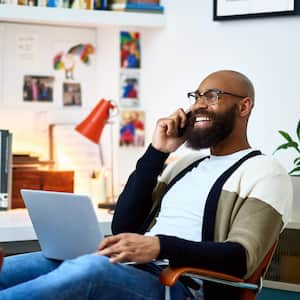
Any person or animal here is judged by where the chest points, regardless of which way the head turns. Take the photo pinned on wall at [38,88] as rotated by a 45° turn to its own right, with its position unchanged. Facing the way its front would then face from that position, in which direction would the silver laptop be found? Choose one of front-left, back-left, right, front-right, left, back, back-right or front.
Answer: front-left

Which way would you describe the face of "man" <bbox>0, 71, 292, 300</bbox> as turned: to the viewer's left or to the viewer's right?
to the viewer's left

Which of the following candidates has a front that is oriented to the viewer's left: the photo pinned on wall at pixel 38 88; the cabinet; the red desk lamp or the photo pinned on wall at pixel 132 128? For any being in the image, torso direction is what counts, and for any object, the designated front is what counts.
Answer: the red desk lamp

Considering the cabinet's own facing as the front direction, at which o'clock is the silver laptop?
The silver laptop is roughly at 12 o'clock from the cabinet.

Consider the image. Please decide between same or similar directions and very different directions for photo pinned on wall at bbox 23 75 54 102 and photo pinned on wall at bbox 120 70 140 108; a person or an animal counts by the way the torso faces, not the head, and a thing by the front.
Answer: same or similar directions

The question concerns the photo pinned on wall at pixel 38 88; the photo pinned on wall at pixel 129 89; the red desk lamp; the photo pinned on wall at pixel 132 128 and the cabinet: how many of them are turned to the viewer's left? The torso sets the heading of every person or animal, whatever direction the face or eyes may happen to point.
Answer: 1

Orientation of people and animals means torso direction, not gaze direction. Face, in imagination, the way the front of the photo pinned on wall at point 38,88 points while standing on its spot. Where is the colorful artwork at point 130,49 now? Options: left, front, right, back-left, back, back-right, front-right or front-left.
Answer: left

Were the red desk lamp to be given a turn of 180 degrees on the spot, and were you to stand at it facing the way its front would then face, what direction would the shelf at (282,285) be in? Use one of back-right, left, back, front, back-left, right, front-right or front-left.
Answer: front-right

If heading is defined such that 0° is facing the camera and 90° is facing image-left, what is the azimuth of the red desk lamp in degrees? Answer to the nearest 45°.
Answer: approximately 90°

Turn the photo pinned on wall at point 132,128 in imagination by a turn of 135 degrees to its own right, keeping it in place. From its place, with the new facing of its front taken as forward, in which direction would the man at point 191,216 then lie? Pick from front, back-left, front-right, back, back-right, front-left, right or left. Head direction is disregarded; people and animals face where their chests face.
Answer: back-left

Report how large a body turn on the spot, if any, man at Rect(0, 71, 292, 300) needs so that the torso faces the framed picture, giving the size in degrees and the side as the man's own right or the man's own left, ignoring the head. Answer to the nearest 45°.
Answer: approximately 135° to the man's own right

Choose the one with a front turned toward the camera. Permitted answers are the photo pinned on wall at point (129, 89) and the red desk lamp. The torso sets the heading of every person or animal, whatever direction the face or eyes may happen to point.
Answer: the photo pinned on wall

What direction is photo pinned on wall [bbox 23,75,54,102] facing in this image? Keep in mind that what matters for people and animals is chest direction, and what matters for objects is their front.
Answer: toward the camera

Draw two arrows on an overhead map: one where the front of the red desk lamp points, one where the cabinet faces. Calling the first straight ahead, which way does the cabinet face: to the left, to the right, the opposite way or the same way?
to the left

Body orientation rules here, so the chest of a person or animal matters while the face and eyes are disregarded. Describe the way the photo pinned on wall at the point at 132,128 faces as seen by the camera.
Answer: facing the viewer

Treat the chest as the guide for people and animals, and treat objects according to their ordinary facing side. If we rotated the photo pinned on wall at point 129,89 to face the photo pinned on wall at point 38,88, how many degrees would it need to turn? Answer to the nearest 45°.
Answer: approximately 90° to its right
